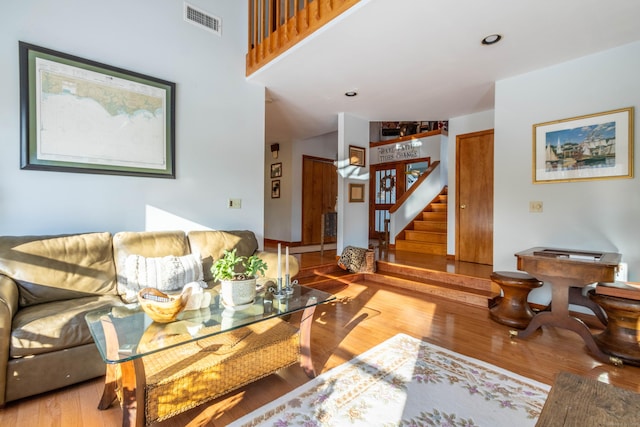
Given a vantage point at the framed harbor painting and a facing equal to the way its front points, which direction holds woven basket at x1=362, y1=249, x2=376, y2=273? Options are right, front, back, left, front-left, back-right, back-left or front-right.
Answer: front-right

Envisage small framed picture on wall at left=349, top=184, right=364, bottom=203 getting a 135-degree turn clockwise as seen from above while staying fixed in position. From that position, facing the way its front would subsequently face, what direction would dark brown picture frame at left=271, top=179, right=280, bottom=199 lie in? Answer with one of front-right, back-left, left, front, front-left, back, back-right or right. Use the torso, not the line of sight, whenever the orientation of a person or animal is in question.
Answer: front

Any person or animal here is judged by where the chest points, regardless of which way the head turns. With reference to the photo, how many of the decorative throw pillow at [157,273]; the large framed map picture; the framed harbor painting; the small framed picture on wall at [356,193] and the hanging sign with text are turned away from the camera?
0

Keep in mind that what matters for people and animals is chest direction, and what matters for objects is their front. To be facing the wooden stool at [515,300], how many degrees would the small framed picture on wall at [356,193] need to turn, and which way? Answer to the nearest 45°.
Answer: approximately 45° to its left

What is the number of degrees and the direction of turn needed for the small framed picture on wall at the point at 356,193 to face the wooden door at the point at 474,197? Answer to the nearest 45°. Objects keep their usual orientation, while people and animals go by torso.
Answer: approximately 90° to its left

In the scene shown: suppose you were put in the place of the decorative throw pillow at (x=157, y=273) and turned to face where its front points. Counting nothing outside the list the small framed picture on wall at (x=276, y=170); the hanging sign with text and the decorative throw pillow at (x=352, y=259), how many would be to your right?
0

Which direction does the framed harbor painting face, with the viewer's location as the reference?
facing the viewer and to the left of the viewer

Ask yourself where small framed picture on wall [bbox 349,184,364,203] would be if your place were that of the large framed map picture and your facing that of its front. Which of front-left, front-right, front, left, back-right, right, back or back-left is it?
front-left

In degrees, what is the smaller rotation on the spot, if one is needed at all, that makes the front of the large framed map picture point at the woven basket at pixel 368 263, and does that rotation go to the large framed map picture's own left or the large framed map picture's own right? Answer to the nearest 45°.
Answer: approximately 45° to the large framed map picture's own left

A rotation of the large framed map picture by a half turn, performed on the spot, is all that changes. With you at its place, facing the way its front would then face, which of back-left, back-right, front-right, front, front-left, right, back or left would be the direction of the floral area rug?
back

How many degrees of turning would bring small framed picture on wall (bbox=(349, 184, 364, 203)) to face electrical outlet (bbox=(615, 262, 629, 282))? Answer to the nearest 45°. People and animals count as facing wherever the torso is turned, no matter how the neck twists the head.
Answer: approximately 45° to its left

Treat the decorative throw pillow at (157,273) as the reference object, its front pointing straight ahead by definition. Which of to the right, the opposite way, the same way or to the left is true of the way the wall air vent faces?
the same way

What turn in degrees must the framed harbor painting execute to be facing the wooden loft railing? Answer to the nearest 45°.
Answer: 0° — it already faces it

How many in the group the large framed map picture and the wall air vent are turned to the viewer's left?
0

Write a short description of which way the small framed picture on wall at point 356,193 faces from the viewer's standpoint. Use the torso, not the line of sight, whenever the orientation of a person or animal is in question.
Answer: facing the viewer

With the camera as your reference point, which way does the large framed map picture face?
facing the viewer and to the right of the viewer

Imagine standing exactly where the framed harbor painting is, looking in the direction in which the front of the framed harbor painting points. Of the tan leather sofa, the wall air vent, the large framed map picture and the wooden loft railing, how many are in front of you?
4

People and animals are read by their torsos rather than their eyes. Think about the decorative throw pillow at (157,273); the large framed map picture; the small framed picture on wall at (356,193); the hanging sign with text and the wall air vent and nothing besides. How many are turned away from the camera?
0
